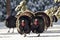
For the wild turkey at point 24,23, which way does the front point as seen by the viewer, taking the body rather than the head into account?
toward the camera
